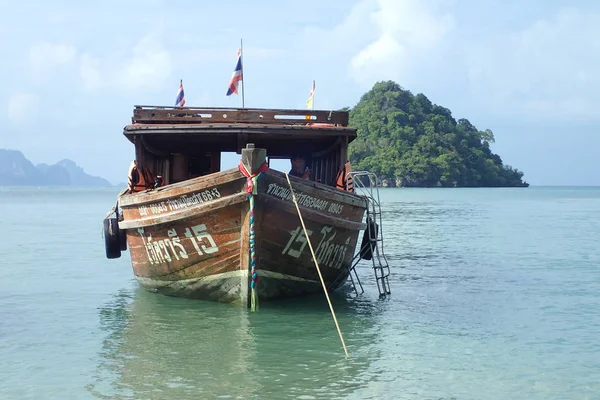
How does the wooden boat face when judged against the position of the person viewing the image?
facing the viewer
